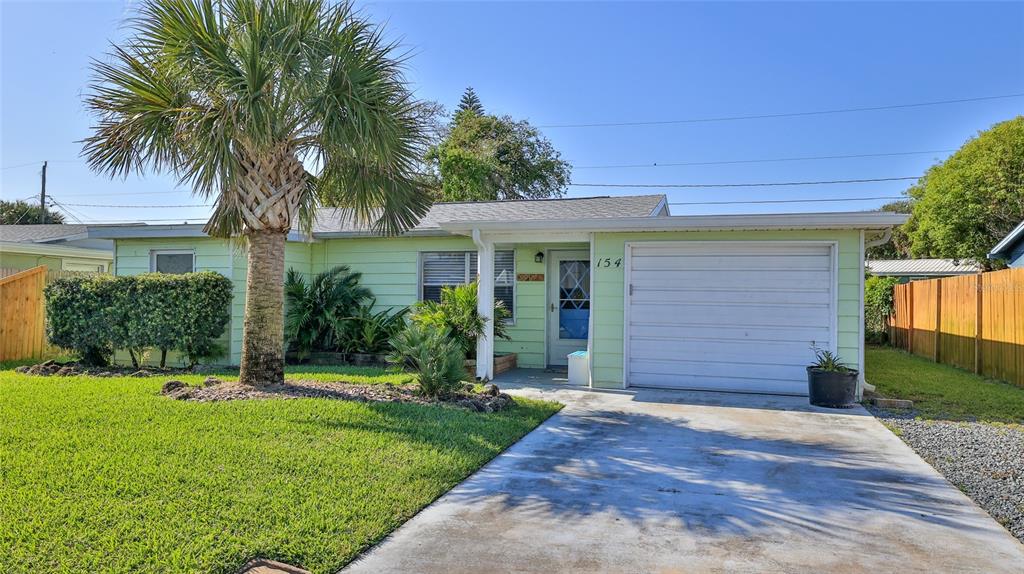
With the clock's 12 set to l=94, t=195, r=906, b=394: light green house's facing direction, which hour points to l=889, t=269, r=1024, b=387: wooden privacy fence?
The wooden privacy fence is roughly at 8 o'clock from the light green house.

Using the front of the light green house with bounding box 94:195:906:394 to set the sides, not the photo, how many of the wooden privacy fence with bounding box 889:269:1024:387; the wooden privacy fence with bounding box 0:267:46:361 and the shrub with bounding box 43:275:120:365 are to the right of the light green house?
2

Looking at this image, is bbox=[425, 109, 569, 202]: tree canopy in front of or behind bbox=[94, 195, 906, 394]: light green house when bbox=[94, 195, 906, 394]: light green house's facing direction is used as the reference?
behind

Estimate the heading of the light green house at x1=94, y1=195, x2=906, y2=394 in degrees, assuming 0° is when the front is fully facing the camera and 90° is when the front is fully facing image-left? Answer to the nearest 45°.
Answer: approximately 0°

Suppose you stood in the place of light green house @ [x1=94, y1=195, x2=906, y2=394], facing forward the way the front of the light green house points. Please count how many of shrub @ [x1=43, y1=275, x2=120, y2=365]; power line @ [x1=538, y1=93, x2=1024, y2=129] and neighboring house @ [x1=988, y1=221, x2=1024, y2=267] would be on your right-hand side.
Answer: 1

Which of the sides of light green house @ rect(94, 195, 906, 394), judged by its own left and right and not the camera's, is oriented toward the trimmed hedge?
right

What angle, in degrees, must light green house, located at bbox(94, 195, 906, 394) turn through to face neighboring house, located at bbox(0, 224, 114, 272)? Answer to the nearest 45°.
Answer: approximately 135° to its right

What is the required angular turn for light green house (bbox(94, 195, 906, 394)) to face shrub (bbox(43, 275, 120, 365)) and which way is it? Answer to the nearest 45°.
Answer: approximately 90° to its right

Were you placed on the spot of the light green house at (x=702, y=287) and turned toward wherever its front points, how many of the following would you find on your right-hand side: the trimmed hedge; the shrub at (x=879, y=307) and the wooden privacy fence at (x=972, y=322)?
1

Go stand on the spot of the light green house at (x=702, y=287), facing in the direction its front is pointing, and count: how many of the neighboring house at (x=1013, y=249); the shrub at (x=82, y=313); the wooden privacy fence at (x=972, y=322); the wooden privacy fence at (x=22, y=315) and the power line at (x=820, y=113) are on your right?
2

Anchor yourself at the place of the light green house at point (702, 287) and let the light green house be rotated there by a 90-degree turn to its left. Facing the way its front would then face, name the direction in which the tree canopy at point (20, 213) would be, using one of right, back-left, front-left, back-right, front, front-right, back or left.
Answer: back-left

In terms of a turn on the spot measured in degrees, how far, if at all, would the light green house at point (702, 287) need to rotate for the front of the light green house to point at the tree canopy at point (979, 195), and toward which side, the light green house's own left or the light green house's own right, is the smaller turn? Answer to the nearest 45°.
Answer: approximately 135° to the light green house's own left

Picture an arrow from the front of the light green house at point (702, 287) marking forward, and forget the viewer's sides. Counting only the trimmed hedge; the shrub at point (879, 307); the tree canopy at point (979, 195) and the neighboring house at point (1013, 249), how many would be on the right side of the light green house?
1

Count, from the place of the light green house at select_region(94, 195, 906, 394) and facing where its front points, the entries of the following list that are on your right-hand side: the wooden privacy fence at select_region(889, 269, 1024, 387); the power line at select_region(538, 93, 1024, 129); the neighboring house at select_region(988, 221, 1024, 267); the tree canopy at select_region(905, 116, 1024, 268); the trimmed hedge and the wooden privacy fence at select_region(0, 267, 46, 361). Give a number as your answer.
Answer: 2

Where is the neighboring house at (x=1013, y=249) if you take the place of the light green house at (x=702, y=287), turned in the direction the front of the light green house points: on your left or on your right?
on your left

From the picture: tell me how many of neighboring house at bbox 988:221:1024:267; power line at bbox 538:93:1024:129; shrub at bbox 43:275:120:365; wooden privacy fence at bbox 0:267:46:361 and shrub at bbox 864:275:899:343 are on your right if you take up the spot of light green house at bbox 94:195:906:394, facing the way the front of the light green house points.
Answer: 2
